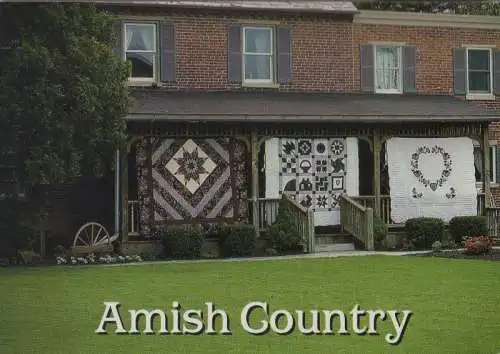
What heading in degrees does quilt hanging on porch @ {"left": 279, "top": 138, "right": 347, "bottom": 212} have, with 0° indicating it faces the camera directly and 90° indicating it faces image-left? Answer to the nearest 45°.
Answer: approximately 0°

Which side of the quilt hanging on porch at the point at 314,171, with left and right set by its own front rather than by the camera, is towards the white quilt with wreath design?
left

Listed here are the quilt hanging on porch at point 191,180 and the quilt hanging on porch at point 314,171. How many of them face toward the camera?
2

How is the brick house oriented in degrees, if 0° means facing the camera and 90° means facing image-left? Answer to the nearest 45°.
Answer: approximately 0°

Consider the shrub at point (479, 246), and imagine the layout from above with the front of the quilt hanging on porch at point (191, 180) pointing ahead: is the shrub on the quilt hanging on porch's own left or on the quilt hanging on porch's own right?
on the quilt hanging on porch's own left

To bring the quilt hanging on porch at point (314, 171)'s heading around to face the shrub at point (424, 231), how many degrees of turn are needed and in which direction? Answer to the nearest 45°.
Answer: approximately 90° to its left

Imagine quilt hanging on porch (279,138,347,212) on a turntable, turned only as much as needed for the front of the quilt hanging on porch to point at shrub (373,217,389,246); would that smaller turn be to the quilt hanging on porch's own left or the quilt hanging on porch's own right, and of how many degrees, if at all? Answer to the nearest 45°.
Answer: approximately 90° to the quilt hanging on porch's own left
